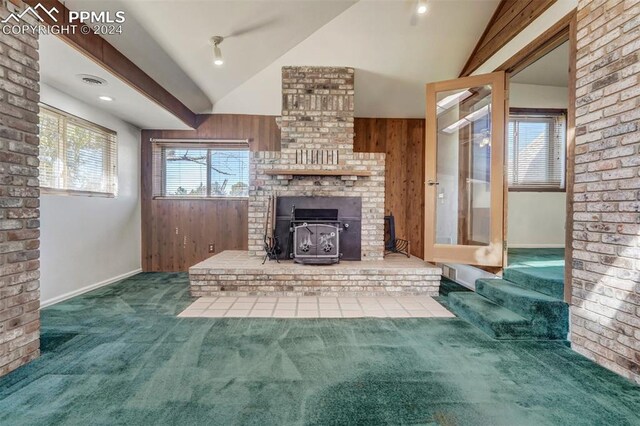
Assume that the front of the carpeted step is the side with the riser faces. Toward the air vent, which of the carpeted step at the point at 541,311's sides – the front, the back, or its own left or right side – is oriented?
front

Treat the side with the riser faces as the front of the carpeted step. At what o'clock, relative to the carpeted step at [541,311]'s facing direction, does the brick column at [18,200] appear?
The brick column is roughly at 12 o'clock from the carpeted step.

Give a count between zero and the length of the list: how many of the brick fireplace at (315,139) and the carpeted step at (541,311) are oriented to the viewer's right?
0

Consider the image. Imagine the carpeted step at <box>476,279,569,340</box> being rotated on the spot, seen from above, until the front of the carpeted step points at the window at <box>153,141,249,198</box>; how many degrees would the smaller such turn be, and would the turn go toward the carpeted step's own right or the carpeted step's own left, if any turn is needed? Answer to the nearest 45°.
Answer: approximately 45° to the carpeted step's own right

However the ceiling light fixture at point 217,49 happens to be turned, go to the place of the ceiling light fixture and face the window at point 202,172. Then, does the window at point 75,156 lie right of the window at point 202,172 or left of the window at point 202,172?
left

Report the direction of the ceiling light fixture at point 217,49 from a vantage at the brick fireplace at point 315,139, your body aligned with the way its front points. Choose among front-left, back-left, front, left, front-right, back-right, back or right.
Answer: front-right

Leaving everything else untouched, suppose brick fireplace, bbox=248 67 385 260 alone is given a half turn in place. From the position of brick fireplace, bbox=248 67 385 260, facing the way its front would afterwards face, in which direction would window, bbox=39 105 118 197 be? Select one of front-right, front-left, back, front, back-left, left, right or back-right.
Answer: left

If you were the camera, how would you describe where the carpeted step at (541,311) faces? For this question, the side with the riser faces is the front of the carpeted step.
facing the viewer and to the left of the viewer

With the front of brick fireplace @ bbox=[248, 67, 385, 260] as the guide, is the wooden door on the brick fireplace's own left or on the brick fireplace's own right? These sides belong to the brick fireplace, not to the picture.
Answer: on the brick fireplace's own left

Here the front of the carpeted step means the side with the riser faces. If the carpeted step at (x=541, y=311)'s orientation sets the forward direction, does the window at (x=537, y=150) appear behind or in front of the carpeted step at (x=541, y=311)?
behind

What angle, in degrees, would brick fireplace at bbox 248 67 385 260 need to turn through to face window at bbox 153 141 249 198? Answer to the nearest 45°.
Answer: approximately 135° to its right

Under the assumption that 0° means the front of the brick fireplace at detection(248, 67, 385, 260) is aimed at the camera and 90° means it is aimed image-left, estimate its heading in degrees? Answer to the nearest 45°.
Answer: approximately 0°

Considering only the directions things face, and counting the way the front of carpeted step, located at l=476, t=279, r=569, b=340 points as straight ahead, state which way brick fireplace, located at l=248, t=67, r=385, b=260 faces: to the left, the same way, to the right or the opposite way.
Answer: to the left
